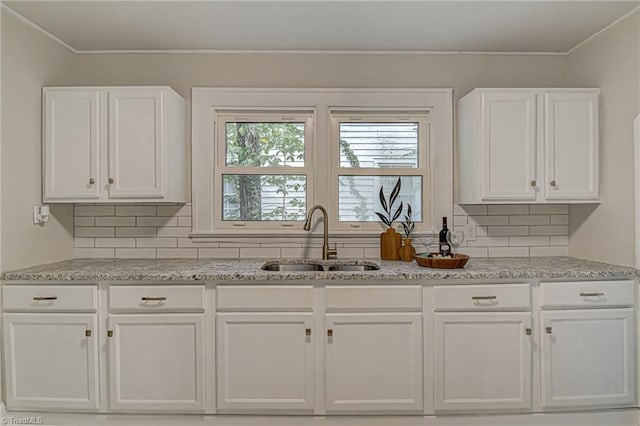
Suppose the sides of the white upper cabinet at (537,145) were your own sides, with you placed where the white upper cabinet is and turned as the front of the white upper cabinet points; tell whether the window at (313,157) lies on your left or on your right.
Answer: on your right

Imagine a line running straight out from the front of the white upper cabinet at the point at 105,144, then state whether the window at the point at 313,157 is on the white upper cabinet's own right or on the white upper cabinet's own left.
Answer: on the white upper cabinet's own left

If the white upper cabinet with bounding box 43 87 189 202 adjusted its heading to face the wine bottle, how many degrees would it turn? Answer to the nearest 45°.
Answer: approximately 90° to its left

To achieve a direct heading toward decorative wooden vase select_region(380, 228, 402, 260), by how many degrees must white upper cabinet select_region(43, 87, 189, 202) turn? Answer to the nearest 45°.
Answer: approximately 90° to its left

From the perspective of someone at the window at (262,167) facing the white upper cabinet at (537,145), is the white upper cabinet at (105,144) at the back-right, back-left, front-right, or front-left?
back-right

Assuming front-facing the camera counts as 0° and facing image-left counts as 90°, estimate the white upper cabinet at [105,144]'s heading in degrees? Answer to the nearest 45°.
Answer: approximately 0°

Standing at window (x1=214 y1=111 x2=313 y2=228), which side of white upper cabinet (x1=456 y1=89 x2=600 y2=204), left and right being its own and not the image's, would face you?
right

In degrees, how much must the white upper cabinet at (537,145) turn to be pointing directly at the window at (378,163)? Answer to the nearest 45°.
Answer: approximately 90° to its right

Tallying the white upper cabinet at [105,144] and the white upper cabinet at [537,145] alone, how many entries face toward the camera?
2

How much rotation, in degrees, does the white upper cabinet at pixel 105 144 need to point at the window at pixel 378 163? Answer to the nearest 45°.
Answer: approximately 90° to its left
